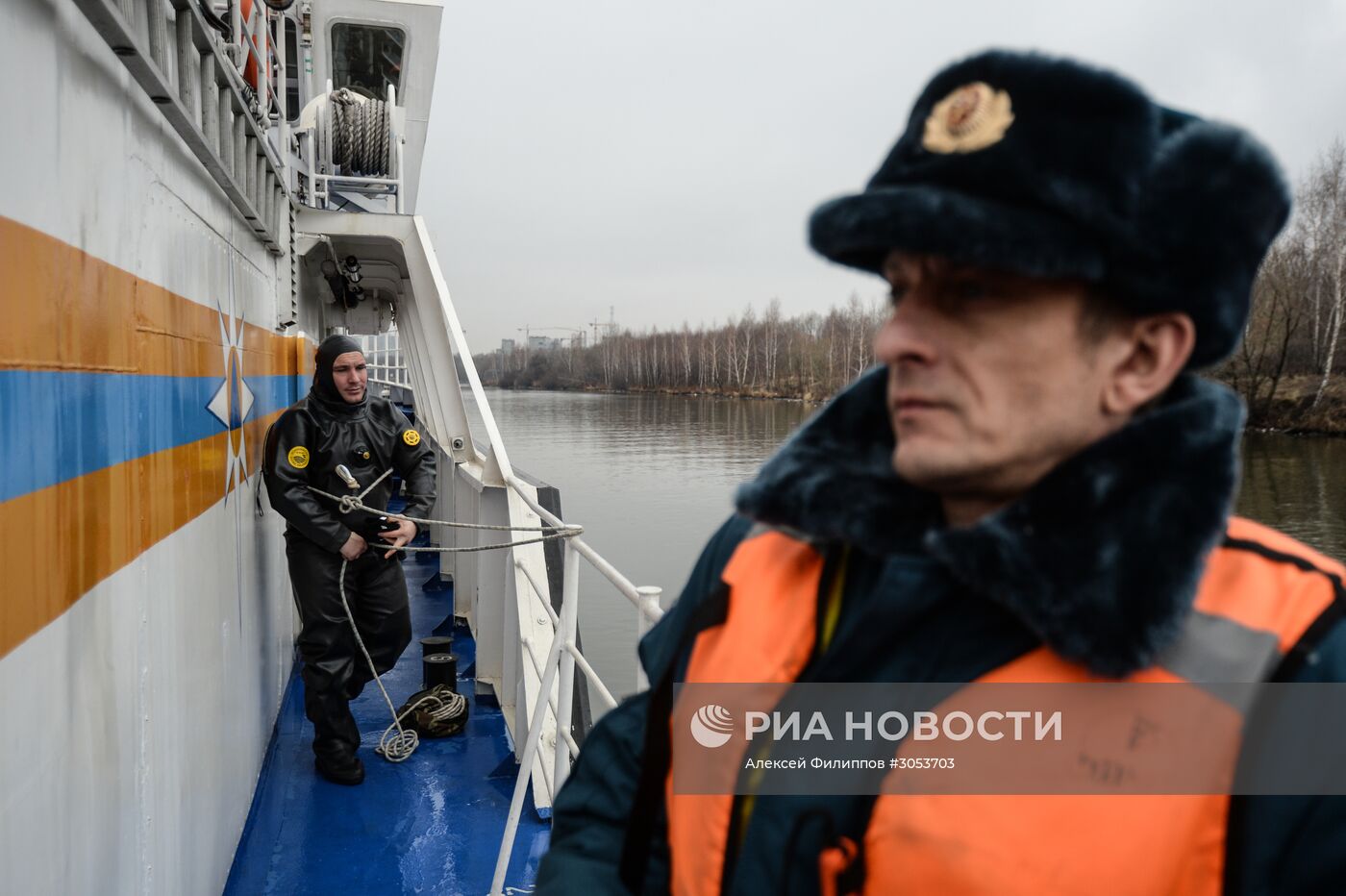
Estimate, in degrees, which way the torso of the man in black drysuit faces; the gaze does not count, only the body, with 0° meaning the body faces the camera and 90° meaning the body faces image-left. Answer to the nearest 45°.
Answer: approximately 315°

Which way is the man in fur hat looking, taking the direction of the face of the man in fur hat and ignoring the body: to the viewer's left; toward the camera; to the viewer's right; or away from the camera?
to the viewer's left

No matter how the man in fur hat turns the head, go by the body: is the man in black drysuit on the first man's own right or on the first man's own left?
on the first man's own right

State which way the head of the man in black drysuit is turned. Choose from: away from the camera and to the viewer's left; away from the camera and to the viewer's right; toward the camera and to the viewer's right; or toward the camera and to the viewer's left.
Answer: toward the camera and to the viewer's right

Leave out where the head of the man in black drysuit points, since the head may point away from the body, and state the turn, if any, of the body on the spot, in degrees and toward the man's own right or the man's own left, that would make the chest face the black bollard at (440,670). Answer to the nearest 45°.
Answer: approximately 90° to the man's own left

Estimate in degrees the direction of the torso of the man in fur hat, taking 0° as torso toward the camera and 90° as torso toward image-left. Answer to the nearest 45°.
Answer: approximately 45°

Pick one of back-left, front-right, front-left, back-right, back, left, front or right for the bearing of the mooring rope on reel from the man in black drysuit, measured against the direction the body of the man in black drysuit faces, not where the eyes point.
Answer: back-left

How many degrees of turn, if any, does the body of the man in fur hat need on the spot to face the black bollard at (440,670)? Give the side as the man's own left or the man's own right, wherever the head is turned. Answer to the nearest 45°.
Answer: approximately 90° to the man's own right

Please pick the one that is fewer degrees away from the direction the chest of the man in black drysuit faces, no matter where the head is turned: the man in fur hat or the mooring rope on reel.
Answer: the man in fur hat
